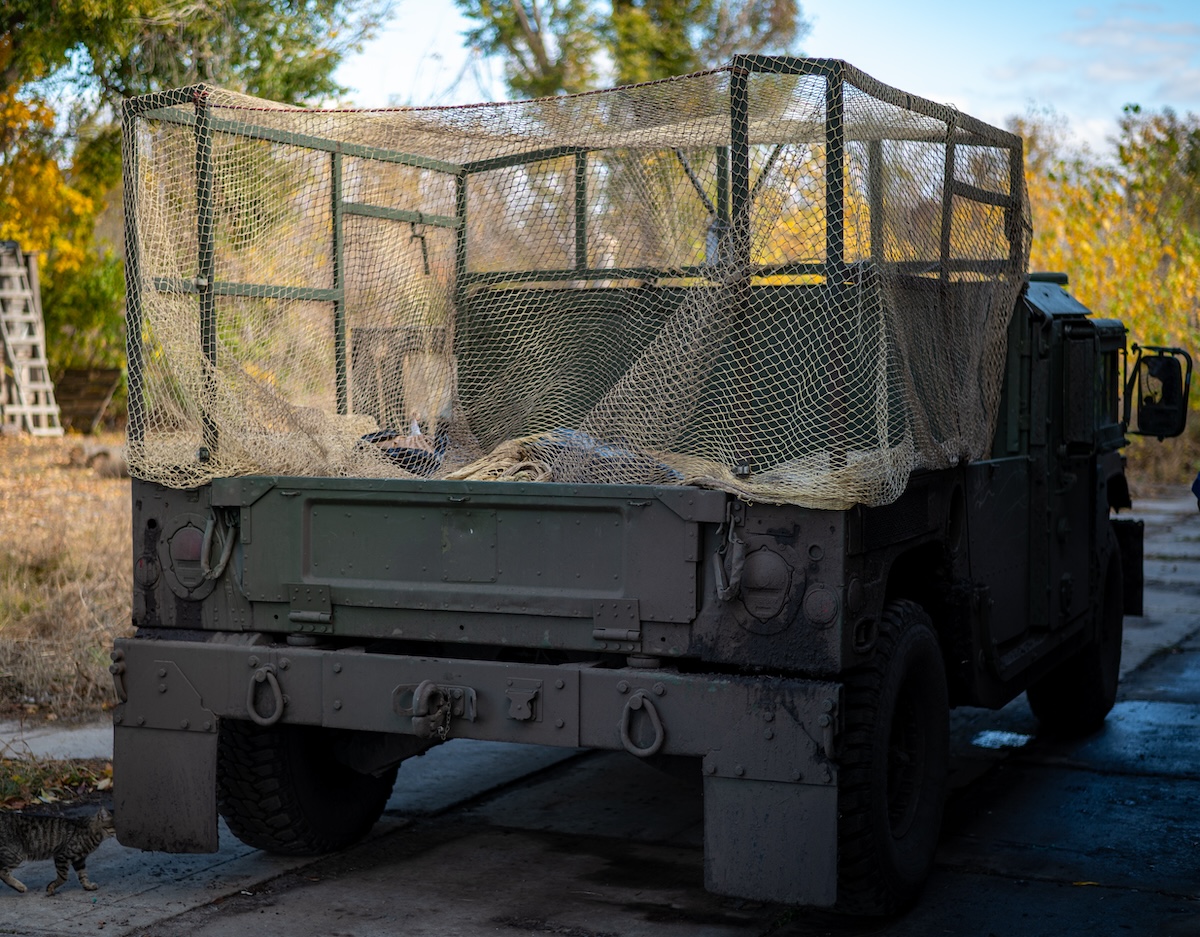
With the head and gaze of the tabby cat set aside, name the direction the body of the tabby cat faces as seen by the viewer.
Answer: to the viewer's right

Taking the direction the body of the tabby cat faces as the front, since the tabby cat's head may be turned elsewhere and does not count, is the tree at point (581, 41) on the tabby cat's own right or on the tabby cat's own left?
on the tabby cat's own left

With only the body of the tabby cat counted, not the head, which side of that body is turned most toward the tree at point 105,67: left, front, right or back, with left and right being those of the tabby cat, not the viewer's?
left

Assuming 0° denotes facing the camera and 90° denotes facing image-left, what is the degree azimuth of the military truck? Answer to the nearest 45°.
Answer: approximately 225°

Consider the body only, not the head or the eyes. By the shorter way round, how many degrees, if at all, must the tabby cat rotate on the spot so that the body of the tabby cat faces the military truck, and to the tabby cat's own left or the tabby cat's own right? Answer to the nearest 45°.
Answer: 0° — it already faces it

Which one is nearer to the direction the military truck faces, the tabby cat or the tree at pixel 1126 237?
the tree

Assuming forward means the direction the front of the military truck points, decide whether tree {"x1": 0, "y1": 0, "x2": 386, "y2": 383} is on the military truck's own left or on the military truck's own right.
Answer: on the military truck's own left
